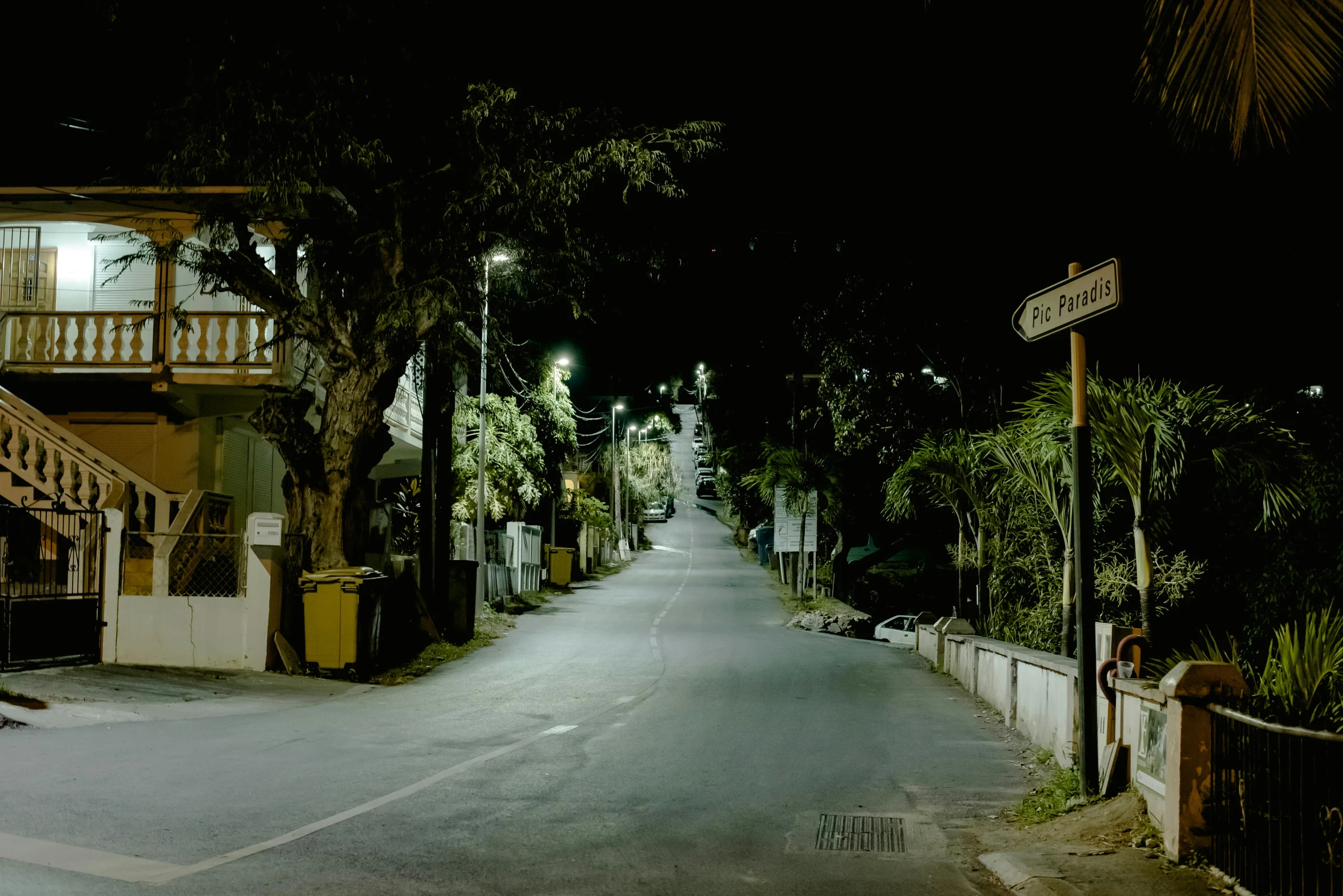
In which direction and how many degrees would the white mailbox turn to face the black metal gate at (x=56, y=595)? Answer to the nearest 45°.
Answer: approximately 90° to its right

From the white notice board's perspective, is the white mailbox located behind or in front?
in front

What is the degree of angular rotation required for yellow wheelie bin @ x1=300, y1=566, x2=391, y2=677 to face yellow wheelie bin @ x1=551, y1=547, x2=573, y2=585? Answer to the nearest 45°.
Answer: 0° — it already faces it

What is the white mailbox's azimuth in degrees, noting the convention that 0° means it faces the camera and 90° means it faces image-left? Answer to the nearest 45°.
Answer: approximately 0°

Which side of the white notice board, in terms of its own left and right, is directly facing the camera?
front

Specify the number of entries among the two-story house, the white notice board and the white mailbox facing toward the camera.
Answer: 3

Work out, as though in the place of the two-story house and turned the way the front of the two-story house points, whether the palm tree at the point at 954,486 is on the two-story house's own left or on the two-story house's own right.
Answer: on the two-story house's own left

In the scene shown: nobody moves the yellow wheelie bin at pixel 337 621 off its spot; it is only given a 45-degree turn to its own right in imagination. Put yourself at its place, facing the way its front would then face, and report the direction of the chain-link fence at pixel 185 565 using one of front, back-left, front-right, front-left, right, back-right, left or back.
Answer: front

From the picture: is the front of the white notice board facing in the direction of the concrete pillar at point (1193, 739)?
yes

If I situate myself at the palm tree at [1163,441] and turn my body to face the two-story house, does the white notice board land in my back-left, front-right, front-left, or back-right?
front-right

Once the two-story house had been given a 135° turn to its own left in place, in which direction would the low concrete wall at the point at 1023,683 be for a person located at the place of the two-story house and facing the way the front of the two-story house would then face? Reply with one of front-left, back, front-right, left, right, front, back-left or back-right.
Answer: right

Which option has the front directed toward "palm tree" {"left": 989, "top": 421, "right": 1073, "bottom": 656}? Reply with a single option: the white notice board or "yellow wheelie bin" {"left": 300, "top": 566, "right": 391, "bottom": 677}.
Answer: the white notice board

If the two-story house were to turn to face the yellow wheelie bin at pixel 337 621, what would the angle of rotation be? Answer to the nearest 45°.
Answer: approximately 45° to its left

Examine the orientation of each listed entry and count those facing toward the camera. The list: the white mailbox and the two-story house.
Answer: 2

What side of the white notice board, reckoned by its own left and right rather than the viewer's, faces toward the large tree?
front
